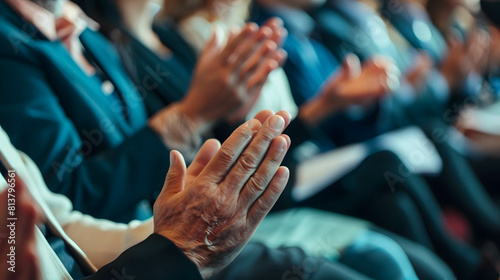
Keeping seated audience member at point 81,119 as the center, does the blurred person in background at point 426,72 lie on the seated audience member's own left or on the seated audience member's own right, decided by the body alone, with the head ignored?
on the seated audience member's own left

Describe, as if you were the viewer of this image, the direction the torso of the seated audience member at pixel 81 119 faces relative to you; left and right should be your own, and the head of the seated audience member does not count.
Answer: facing the viewer and to the right of the viewer
